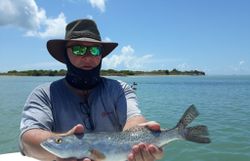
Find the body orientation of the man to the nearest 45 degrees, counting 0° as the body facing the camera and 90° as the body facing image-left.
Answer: approximately 0°
